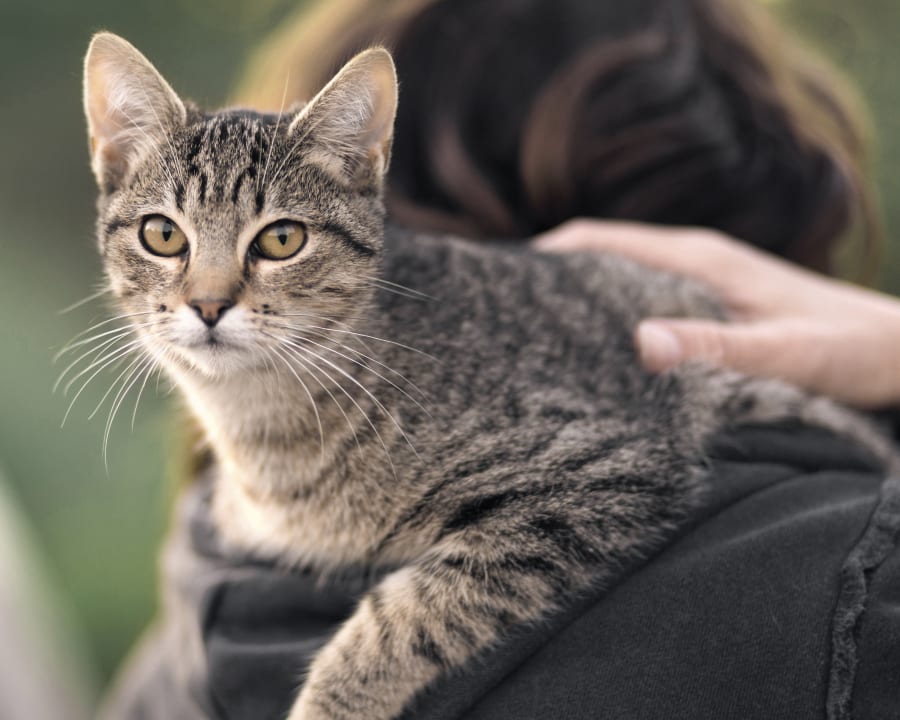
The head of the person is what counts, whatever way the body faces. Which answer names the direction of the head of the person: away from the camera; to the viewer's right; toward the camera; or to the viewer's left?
away from the camera

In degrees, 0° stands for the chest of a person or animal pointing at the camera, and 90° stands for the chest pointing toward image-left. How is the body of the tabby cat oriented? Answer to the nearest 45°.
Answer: approximately 45°
